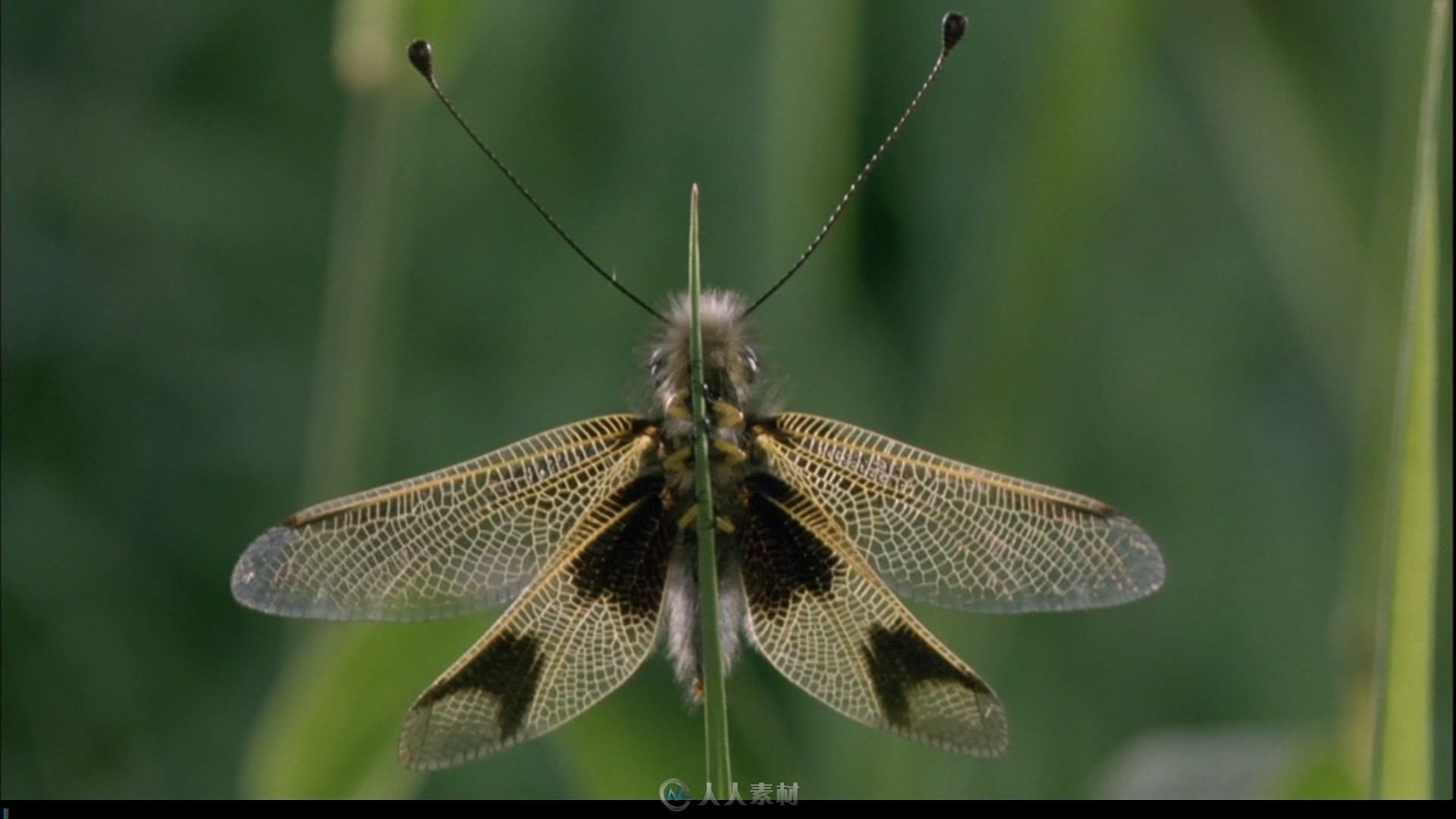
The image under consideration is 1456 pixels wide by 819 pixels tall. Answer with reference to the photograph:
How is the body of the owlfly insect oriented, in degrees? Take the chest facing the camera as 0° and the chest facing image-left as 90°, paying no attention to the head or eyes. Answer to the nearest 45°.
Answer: approximately 0°
